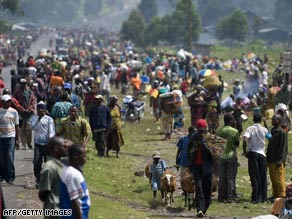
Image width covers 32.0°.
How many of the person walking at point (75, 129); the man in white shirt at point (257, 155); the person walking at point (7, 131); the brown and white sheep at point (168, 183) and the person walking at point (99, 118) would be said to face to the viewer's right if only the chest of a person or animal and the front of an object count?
0

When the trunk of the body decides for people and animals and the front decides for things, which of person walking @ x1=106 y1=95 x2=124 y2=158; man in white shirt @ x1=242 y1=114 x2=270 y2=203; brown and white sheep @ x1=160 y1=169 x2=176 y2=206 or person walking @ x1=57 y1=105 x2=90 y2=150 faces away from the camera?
the man in white shirt

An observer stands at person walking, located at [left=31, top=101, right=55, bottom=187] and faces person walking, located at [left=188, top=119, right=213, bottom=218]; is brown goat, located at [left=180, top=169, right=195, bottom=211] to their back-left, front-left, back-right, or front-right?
front-left

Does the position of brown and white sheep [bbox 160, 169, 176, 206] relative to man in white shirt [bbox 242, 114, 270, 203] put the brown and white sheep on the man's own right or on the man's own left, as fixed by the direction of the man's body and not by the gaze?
on the man's own left

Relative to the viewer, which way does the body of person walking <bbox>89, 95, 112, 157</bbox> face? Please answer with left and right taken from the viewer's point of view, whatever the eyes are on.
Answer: facing the viewer

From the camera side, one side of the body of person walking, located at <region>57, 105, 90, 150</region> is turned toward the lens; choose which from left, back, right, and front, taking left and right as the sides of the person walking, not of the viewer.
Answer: front

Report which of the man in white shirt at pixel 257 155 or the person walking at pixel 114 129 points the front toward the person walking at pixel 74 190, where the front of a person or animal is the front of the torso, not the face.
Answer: the person walking at pixel 114 129

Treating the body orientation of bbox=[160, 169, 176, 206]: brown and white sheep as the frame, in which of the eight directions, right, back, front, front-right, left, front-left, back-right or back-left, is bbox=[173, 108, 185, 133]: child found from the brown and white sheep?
back

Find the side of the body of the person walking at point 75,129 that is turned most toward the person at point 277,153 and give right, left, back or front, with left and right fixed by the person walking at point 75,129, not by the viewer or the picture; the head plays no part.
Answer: left
